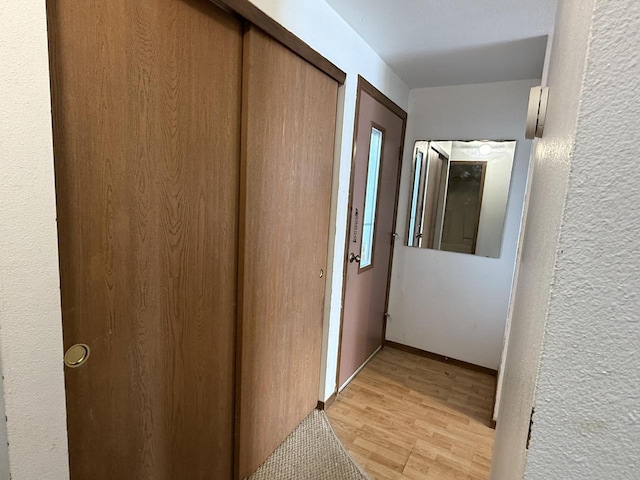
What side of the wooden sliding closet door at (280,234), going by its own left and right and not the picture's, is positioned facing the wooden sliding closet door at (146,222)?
right

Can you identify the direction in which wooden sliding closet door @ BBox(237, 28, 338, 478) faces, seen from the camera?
facing the viewer and to the right of the viewer

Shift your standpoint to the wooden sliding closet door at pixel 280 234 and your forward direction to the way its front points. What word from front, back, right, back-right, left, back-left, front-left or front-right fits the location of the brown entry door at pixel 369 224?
left
